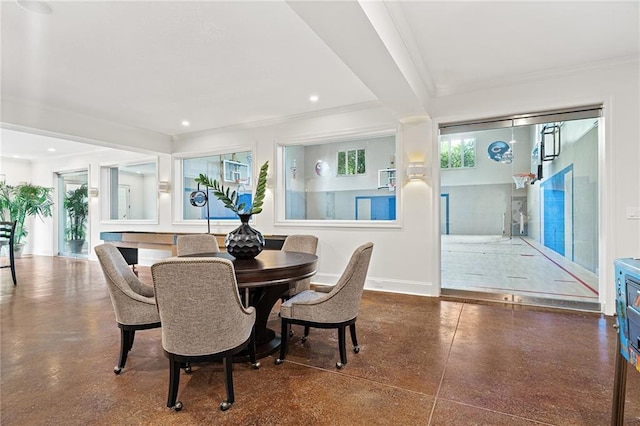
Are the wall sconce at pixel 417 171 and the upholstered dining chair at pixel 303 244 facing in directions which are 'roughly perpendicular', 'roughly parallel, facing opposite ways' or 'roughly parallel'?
roughly parallel

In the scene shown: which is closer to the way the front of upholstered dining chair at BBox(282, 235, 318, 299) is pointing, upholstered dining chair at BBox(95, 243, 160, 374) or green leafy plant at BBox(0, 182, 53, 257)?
the upholstered dining chair

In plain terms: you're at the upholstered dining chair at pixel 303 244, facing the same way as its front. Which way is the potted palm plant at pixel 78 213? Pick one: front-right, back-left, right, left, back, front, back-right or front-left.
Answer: right

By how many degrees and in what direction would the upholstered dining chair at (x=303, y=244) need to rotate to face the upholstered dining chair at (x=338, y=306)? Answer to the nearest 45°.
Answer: approximately 45° to its left

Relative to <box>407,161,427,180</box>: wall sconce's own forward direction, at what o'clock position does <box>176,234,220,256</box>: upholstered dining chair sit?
The upholstered dining chair is roughly at 2 o'clock from the wall sconce.

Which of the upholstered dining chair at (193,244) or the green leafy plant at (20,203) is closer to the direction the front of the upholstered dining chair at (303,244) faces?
the upholstered dining chair

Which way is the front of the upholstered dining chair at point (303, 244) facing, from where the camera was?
facing the viewer and to the left of the viewer

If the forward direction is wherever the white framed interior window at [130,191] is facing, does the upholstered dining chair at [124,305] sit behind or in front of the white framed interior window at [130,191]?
in front

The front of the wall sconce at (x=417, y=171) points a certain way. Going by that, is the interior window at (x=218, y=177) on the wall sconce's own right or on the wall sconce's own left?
on the wall sconce's own right

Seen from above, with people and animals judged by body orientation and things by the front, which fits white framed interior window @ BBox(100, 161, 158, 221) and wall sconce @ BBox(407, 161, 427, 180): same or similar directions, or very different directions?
same or similar directions

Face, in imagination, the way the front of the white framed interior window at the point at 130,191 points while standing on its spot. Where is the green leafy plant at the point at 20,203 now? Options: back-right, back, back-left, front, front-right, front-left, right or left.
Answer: right

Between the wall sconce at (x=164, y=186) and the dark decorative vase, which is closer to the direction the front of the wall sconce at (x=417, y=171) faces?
the dark decorative vase

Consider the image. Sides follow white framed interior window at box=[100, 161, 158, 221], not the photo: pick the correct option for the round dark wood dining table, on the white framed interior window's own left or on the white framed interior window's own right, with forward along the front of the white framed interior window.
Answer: on the white framed interior window's own left

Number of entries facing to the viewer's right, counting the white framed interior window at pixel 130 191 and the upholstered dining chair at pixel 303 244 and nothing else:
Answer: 0

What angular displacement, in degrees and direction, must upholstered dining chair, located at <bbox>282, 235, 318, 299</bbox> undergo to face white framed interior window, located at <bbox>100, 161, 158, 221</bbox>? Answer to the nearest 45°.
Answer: approximately 90° to its right

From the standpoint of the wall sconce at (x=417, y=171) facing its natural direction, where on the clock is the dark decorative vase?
The dark decorative vase is roughly at 1 o'clock from the wall sconce.

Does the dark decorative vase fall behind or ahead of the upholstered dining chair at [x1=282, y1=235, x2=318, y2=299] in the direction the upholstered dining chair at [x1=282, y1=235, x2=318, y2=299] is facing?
ahead

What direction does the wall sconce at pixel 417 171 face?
toward the camera
